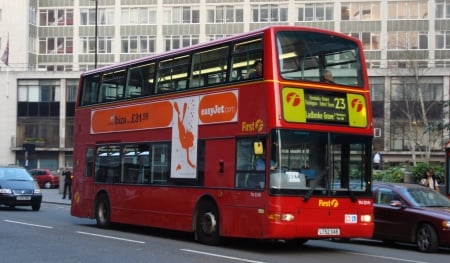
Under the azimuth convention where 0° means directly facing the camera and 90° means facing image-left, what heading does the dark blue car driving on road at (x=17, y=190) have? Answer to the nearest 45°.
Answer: approximately 315°

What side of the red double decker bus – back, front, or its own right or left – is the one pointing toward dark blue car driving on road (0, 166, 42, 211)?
back

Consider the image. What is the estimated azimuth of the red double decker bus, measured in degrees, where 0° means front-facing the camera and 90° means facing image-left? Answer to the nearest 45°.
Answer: approximately 315°

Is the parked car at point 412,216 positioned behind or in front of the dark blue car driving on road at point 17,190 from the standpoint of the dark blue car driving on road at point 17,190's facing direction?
in front
